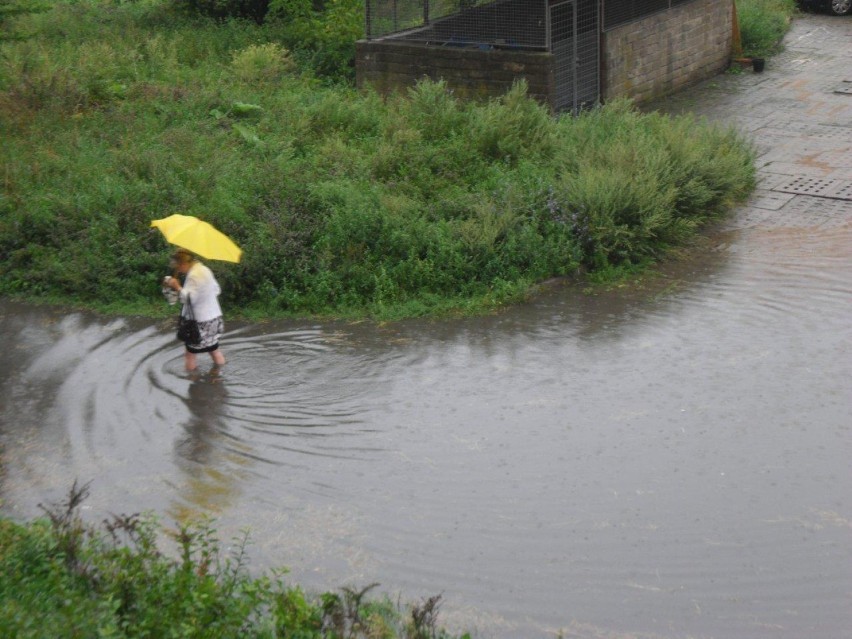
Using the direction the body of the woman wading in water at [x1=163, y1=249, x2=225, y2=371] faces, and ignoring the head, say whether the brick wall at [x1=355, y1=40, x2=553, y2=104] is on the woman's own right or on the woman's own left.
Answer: on the woman's own right

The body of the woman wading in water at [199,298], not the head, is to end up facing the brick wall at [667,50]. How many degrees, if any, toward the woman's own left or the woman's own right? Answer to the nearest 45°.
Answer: approximately 135° to the woman's own right

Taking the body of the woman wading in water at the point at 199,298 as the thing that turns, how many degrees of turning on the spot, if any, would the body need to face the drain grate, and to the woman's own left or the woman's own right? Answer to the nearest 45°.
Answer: approximately 135° to the woman's own right

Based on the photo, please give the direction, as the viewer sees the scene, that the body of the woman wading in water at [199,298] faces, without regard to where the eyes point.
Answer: to the viewer's left

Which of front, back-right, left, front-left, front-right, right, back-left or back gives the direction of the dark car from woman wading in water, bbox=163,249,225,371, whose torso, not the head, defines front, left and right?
back-right

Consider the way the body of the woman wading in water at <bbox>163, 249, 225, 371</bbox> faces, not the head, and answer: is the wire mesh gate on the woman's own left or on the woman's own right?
on the woman's own right
